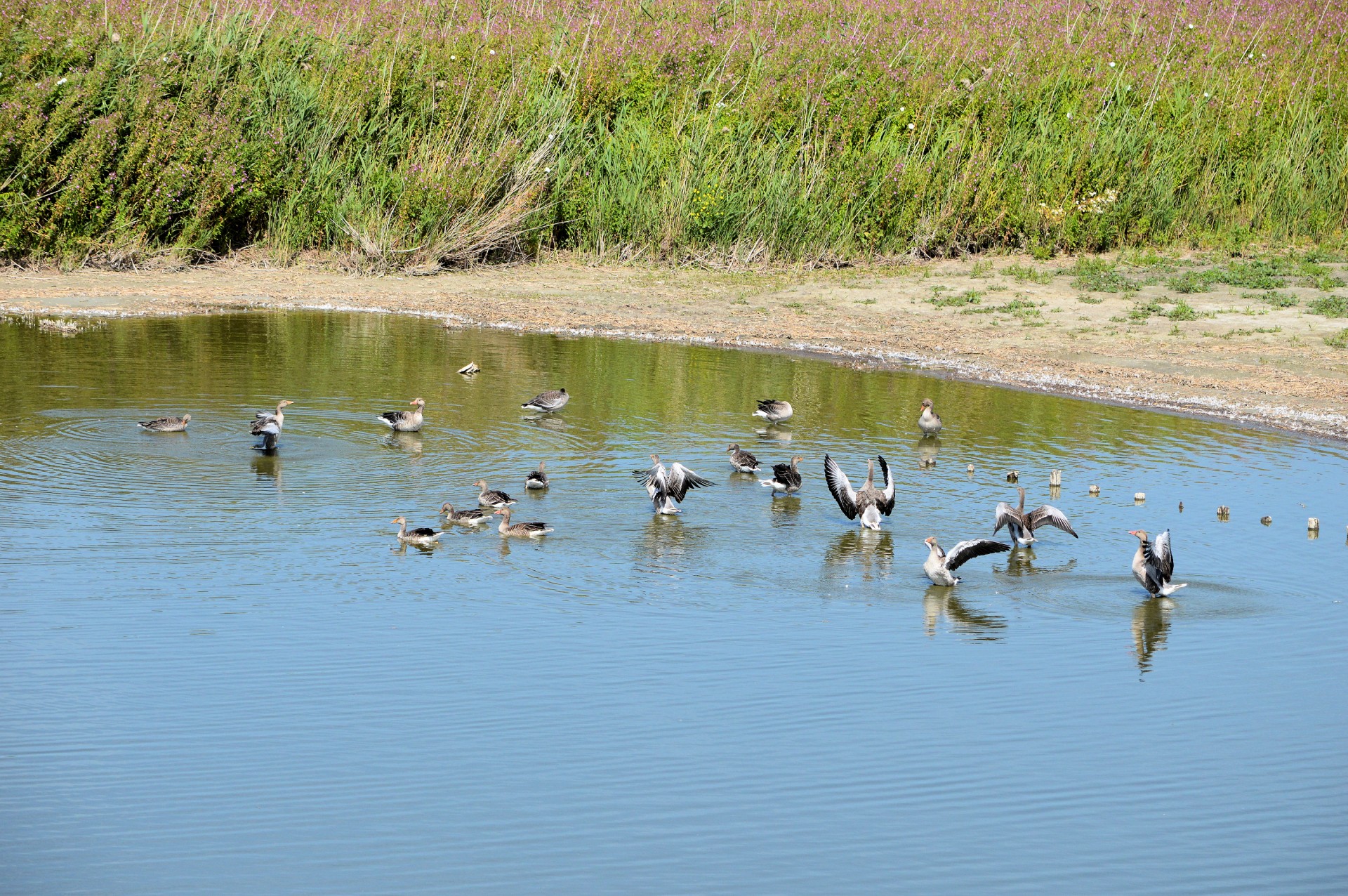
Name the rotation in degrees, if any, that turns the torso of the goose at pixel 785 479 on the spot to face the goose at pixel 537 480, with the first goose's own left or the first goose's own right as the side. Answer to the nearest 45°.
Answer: approximately 180°

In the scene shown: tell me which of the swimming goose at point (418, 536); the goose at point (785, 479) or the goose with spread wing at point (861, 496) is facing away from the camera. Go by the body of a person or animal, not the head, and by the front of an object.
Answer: the goose with spread wing

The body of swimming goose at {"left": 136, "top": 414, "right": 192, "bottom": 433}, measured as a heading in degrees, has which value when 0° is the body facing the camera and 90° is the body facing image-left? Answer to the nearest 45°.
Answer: approximately 270°

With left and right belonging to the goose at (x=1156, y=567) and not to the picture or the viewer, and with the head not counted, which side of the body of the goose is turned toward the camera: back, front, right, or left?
left

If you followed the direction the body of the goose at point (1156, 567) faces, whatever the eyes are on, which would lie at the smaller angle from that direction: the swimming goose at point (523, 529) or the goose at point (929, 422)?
the swimming goose

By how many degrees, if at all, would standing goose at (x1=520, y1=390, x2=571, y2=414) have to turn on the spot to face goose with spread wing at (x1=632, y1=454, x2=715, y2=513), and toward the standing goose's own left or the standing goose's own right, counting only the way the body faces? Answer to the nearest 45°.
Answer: approximately 90° to the standing goose's own right

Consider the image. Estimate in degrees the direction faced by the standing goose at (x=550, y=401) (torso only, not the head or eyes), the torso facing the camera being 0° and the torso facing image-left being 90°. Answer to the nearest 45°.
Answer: approximately 270°
